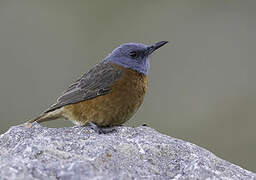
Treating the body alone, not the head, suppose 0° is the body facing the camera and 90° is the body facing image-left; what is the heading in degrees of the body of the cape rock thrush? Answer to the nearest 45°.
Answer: approximately 270°
